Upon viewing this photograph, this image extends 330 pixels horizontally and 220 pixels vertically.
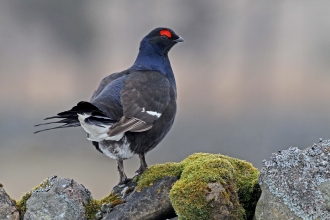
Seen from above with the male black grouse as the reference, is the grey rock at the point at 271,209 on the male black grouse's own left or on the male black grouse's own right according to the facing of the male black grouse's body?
on the male black grouse's own right

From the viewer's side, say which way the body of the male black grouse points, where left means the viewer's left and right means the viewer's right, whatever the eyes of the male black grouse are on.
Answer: facing away from the viewer and to the right of the viewer

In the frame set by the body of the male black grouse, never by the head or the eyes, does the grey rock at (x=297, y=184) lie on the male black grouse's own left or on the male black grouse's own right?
on the male black grouse's own right
